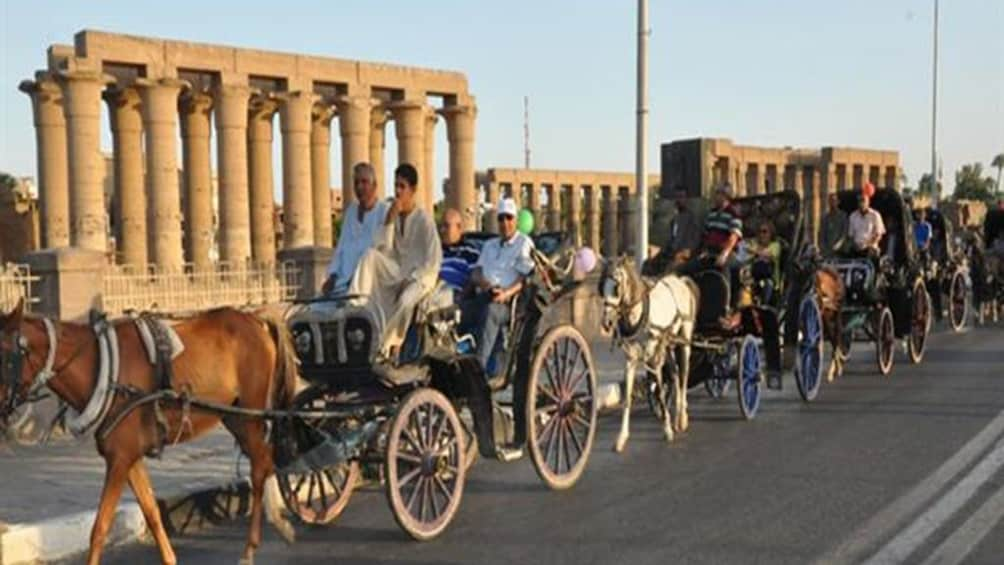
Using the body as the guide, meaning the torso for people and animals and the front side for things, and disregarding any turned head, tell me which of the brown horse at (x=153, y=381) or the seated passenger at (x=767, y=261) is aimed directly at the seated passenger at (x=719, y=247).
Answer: the seated passenger at (x=767, y=261)

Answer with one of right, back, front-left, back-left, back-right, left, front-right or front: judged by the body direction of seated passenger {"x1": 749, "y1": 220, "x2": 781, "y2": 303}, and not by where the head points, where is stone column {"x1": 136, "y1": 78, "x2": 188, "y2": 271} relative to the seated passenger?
right

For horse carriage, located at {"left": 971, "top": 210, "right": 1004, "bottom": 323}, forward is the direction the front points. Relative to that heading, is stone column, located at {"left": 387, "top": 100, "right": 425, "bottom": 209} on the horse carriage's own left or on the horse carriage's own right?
on the horse carriage's own right

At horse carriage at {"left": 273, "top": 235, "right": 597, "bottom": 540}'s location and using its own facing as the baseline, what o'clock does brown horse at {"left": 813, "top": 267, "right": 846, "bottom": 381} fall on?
The brown horse is roughly at 6 o'clock from the horse carriage.

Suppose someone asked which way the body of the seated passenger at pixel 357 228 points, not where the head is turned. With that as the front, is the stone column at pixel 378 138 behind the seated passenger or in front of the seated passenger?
behind

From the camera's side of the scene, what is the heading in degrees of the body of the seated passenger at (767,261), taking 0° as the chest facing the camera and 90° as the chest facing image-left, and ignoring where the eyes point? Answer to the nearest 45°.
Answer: approximately 45°

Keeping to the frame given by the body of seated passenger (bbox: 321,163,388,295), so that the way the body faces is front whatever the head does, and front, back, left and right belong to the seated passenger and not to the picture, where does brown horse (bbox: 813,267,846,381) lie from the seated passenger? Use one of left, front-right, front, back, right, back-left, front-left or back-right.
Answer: back

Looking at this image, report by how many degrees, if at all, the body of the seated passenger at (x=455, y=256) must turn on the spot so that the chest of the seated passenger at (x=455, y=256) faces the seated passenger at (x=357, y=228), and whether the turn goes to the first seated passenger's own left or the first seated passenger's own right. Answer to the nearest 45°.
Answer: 0° — they already face them

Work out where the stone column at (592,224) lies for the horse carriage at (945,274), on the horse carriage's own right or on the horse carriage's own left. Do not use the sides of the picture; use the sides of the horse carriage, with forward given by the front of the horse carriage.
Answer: on the horse carriage's own right

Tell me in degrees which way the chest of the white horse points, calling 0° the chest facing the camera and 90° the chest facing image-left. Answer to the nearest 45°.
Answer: approximately 45°

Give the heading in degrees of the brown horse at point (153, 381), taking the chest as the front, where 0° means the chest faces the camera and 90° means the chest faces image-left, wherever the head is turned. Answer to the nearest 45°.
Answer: approximately 90°

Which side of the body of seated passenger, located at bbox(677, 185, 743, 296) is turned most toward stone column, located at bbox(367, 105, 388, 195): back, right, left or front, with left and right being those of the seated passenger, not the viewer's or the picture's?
right

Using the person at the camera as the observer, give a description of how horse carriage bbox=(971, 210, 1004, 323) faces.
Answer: facing the viewer and to the left of the viewer
